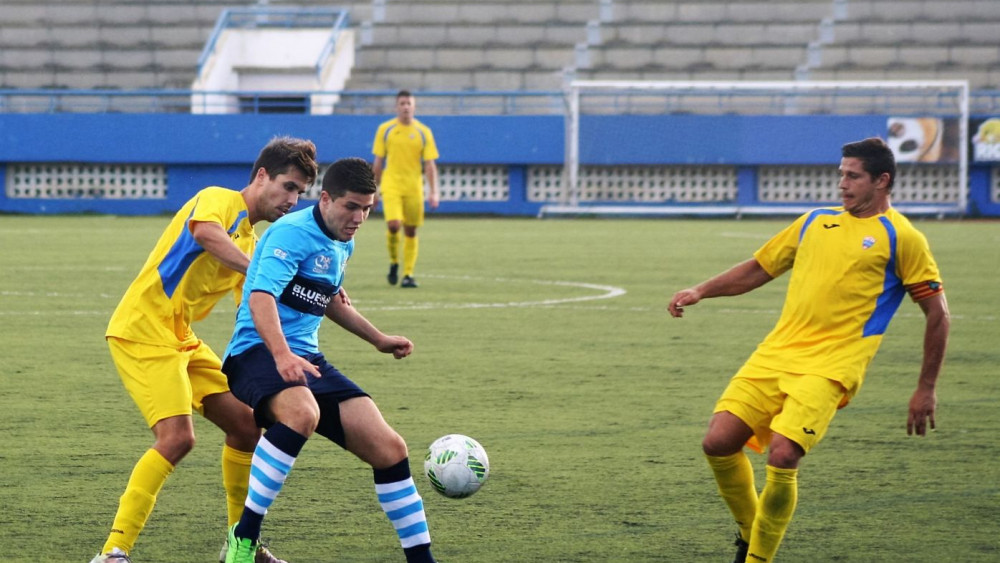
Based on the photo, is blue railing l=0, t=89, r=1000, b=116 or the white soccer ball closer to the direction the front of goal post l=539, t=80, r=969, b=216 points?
the white soccer ball

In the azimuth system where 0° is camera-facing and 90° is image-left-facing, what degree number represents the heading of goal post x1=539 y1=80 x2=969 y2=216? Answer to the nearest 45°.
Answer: approximately 0°

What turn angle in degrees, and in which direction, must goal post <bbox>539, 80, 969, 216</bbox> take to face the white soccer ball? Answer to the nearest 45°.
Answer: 0° — it already faces it

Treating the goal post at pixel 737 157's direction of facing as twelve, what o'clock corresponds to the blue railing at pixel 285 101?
The blue railing is roughly at 3 o'clock from the goal post.
